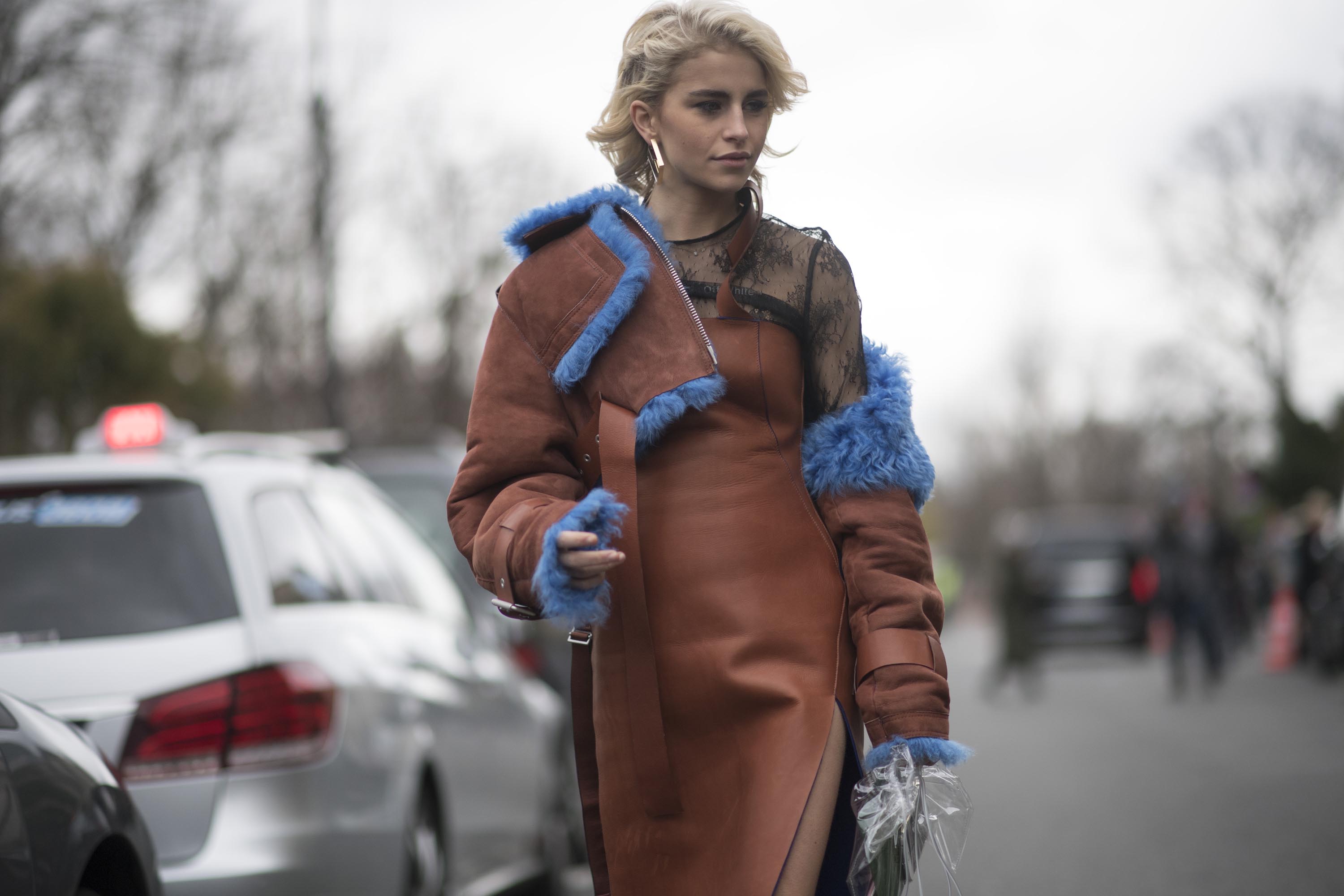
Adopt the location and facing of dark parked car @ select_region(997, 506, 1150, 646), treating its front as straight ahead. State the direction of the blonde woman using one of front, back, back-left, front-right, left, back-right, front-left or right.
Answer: back

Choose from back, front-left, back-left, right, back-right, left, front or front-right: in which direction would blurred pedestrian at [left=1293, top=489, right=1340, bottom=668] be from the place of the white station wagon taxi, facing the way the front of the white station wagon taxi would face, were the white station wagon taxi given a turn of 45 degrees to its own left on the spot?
front-right

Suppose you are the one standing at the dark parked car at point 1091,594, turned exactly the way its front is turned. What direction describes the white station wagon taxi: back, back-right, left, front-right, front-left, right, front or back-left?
back

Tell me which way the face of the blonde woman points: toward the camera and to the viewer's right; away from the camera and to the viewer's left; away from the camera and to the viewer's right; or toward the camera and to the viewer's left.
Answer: toward the camera and to the viewer's right

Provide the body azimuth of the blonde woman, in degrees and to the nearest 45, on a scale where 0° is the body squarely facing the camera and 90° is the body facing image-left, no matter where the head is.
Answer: approximately 315°

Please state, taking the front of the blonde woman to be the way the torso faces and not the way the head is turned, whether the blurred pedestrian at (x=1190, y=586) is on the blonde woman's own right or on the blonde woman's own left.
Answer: on the blonde woman's own left

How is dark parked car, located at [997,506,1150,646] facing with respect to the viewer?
away from the camera

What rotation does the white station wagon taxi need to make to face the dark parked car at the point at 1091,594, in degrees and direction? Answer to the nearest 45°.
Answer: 0° — it already faces it

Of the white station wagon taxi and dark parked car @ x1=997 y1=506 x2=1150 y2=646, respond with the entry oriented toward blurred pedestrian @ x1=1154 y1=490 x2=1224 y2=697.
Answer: the white station wagon taxi

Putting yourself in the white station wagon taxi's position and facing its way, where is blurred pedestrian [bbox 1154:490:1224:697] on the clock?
The blurred pedestrian is roughly at 12 o'clock from the white station wagon taxi.
